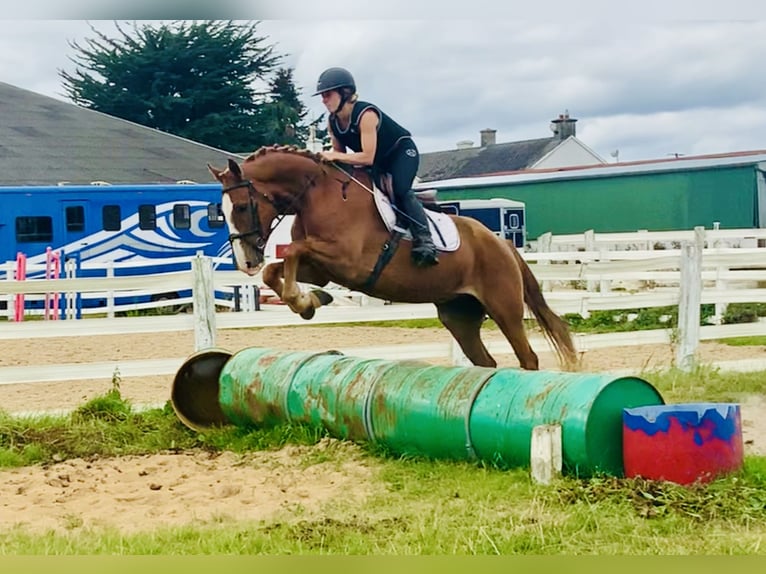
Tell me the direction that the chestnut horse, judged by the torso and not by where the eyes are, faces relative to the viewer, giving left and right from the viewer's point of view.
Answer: facing to the left of the viewer

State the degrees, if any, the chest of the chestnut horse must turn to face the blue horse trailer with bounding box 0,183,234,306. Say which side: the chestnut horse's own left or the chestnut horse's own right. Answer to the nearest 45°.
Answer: approximately 45° to the chestnut horse's own right

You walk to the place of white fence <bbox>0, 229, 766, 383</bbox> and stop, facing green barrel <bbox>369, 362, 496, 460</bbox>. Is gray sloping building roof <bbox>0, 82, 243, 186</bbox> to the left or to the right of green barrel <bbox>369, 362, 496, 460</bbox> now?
right

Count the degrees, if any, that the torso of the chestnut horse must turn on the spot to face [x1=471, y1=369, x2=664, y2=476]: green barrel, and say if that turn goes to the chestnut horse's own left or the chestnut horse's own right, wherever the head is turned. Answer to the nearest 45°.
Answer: approximately 135° to the chestnut horse's own left
